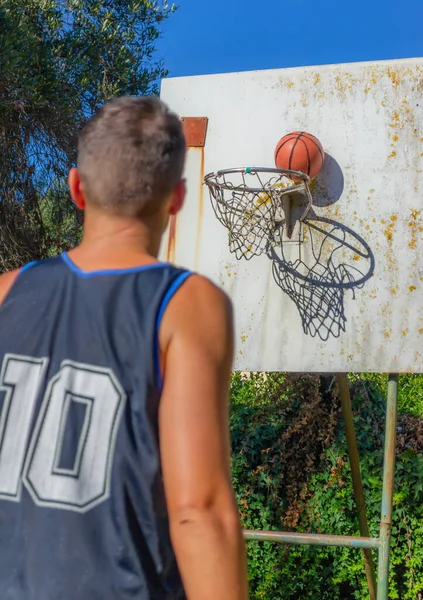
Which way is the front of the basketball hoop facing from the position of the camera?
facing the viewer and to the left of the viewer
